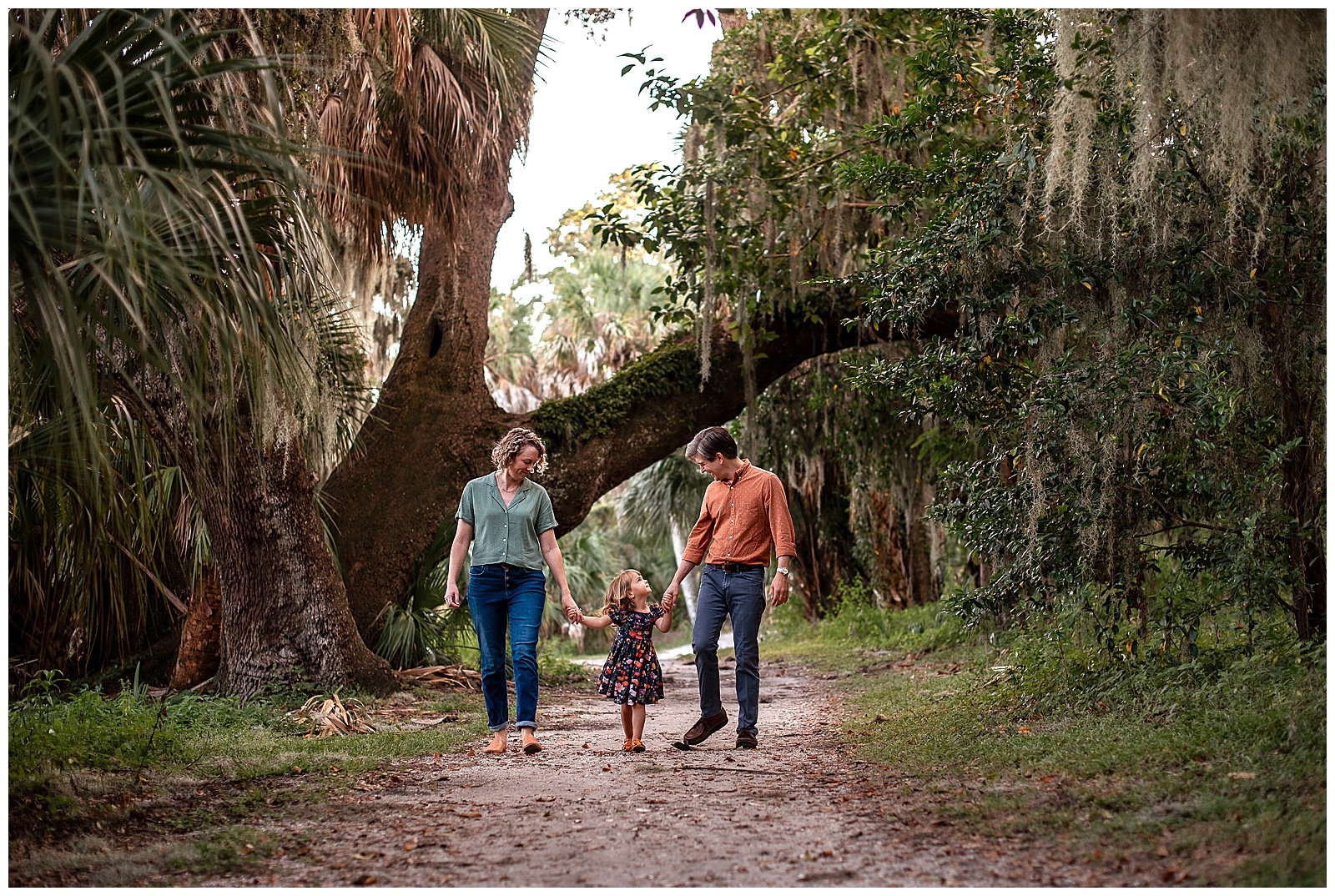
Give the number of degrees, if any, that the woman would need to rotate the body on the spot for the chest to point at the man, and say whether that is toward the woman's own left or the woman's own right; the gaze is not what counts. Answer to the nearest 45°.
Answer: approximately 90° to the woman's own left

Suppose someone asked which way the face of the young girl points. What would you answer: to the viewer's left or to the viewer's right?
to the viewer's right

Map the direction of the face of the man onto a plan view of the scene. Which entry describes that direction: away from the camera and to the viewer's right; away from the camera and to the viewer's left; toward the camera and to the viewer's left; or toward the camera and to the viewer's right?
toward the camera and to the viewer's left

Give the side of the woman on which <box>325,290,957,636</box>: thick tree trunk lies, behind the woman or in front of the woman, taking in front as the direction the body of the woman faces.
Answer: behind

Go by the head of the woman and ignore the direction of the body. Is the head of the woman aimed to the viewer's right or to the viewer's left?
to the viewer's right

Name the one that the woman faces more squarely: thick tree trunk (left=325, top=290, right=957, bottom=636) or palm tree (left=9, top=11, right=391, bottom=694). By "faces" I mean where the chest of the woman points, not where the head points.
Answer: the palm tree

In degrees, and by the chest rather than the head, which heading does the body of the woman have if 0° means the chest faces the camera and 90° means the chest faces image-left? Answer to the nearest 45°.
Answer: approximately 0°

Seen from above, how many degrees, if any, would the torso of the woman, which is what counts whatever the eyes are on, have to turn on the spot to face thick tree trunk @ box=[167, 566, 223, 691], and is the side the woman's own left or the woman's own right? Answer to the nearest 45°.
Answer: approximately 135° to the woman's own right

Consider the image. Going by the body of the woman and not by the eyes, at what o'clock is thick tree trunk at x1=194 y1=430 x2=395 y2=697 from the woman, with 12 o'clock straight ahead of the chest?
The thick tree trunk is roughly at 5 o'clock from the woman.
